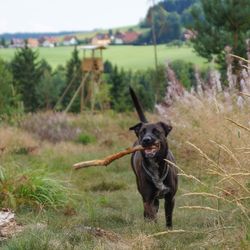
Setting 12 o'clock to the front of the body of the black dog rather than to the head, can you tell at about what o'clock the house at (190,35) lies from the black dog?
The house is roughly at 6 o'clock from the black dog.

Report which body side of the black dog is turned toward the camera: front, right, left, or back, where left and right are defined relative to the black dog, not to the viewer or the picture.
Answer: front

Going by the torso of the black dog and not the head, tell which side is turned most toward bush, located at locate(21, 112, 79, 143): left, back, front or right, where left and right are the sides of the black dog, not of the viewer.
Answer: back

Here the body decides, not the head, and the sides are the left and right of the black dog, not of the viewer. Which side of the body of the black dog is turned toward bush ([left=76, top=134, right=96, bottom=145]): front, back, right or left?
back

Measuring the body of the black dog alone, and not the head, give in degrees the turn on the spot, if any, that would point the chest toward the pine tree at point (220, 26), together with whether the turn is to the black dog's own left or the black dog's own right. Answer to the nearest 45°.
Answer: approximately 180°

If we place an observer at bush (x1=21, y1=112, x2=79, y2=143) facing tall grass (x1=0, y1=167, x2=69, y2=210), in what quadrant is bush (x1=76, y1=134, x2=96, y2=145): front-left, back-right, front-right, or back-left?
front-left
